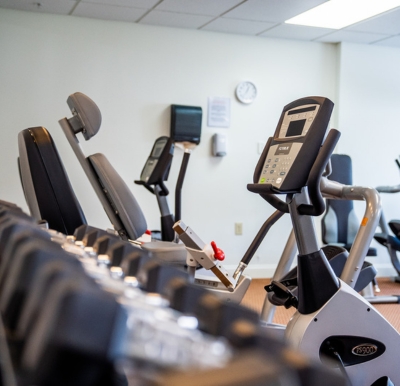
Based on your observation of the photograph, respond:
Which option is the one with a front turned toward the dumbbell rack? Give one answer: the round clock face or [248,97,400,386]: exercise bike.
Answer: the round clock face

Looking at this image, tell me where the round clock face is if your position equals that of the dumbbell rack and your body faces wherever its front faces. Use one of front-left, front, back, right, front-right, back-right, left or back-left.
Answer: front-left

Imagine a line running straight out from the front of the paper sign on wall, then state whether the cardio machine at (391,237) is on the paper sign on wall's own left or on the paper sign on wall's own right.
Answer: on the paper sign on wall's own left

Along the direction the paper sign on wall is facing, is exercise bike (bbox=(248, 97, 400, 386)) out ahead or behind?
ahead

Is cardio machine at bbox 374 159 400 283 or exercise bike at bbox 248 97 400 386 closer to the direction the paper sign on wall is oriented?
the exercise bike

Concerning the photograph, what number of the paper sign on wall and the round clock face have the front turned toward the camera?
2

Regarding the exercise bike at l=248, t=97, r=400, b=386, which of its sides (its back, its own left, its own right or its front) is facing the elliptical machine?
left

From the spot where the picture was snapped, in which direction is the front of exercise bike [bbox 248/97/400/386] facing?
facing away from the viewer and to the right of the viewer

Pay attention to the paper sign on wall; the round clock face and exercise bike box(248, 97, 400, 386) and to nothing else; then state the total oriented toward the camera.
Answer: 2
